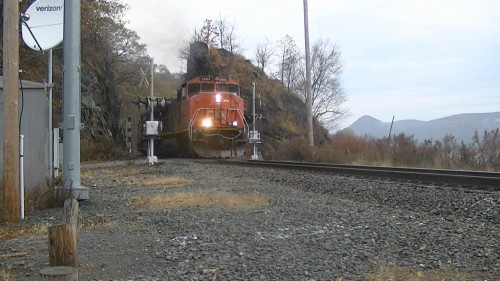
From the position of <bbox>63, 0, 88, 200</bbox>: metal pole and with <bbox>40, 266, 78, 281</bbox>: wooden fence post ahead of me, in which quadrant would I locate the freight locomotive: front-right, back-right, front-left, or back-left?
back-left

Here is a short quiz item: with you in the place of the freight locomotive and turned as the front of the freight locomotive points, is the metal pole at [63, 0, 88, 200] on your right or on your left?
on your right

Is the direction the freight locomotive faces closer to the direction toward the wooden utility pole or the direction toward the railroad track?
the railroad track

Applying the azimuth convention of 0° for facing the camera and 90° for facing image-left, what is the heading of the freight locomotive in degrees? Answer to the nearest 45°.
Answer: approximately 315°

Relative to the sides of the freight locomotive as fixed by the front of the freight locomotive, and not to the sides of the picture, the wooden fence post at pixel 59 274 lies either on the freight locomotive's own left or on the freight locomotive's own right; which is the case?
on the freight locomotive's own right

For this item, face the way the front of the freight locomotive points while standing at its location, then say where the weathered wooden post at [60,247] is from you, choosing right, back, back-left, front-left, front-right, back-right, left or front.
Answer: front-right

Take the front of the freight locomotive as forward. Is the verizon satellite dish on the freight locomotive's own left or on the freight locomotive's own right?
on the freight locomotive's own right

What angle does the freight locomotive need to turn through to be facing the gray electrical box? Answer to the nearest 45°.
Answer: approximately 90° to its right
